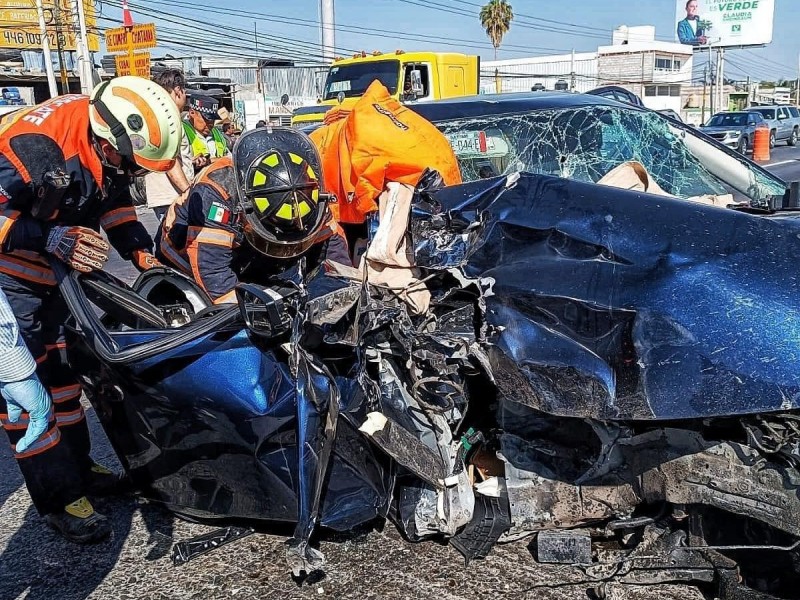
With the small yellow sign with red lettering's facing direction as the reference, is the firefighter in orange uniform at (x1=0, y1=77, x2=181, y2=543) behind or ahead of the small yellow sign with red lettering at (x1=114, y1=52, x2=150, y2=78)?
ahead

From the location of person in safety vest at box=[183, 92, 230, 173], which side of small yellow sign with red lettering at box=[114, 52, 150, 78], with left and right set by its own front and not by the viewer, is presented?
front

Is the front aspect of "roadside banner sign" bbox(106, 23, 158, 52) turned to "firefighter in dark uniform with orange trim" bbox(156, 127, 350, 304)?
yes

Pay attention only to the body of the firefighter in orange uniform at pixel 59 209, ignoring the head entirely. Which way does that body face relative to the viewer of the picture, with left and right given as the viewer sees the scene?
facing the viewer and to the right of the viewer

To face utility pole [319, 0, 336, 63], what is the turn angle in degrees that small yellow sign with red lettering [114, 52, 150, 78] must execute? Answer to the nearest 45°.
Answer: approximately 135° to its left

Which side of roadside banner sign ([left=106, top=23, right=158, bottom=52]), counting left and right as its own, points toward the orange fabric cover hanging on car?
front

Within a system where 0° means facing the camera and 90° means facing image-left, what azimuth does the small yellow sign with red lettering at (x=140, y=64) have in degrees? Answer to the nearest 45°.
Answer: approximately 0°

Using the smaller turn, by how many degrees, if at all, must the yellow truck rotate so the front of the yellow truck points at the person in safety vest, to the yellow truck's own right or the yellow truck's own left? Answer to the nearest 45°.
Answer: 0° — it already faces them

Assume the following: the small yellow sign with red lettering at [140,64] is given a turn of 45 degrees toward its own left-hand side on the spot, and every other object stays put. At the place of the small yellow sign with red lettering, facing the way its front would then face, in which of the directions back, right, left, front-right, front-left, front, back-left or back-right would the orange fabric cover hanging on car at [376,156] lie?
front-right

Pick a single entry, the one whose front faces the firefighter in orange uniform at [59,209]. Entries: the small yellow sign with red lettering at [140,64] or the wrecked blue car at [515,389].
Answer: the small yellow sign with red lettering

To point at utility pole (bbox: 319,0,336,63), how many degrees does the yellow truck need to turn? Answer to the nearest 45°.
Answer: approximately 135° to its right

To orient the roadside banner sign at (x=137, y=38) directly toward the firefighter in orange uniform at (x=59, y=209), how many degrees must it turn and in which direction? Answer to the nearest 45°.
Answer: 0° — it already faces them

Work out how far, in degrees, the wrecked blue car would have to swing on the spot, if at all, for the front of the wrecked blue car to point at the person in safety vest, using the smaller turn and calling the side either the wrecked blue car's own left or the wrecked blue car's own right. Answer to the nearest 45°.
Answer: approximately 180°

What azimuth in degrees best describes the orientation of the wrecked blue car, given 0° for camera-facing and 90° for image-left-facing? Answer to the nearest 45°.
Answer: approximately 315°

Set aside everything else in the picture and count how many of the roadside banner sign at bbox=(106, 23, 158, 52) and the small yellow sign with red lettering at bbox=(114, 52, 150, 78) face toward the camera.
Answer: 2
